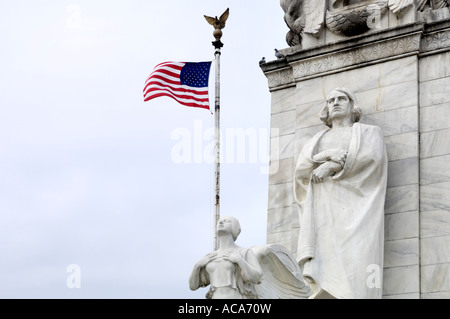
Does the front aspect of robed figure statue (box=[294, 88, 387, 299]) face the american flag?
no

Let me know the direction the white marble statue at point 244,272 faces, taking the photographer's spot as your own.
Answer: facing the viewer and to the left of the viewer

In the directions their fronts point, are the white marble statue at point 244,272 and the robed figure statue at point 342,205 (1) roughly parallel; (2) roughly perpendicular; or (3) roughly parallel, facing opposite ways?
roughly parallel

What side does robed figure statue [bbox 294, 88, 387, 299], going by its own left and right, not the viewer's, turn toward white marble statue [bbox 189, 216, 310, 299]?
front

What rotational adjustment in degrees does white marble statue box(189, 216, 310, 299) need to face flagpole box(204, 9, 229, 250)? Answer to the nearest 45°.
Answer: approximately 135° to its right

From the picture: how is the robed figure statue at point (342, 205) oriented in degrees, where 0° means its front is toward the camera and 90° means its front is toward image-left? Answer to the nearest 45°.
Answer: approximately 45°

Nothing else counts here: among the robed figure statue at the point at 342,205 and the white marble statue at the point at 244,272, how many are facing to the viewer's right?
0
